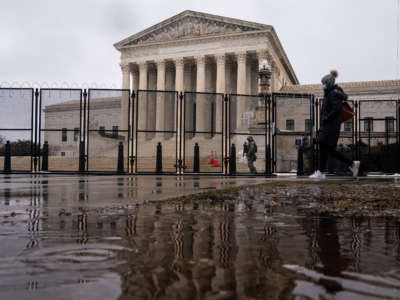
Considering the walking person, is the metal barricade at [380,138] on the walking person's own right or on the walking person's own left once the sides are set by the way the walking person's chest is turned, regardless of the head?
on the walking person's own right

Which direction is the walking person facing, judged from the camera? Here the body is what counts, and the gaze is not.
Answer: to the viewer's left

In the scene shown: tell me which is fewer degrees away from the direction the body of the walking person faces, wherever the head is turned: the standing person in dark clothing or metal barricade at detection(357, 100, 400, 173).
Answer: the standing person in dark clothing

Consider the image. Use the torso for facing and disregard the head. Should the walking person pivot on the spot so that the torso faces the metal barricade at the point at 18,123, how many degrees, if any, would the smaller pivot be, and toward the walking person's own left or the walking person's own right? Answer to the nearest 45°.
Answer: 0° — they already face it

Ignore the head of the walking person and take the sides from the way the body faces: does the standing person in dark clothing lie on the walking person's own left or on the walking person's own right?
on the walking person's own right

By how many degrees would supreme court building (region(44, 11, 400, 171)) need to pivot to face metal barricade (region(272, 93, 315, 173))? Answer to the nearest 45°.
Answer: approximately 45° to its left

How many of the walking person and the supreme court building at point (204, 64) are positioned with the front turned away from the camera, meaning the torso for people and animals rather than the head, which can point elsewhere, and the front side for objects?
0

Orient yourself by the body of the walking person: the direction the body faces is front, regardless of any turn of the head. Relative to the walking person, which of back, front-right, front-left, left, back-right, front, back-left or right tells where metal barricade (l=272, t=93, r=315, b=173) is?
right
